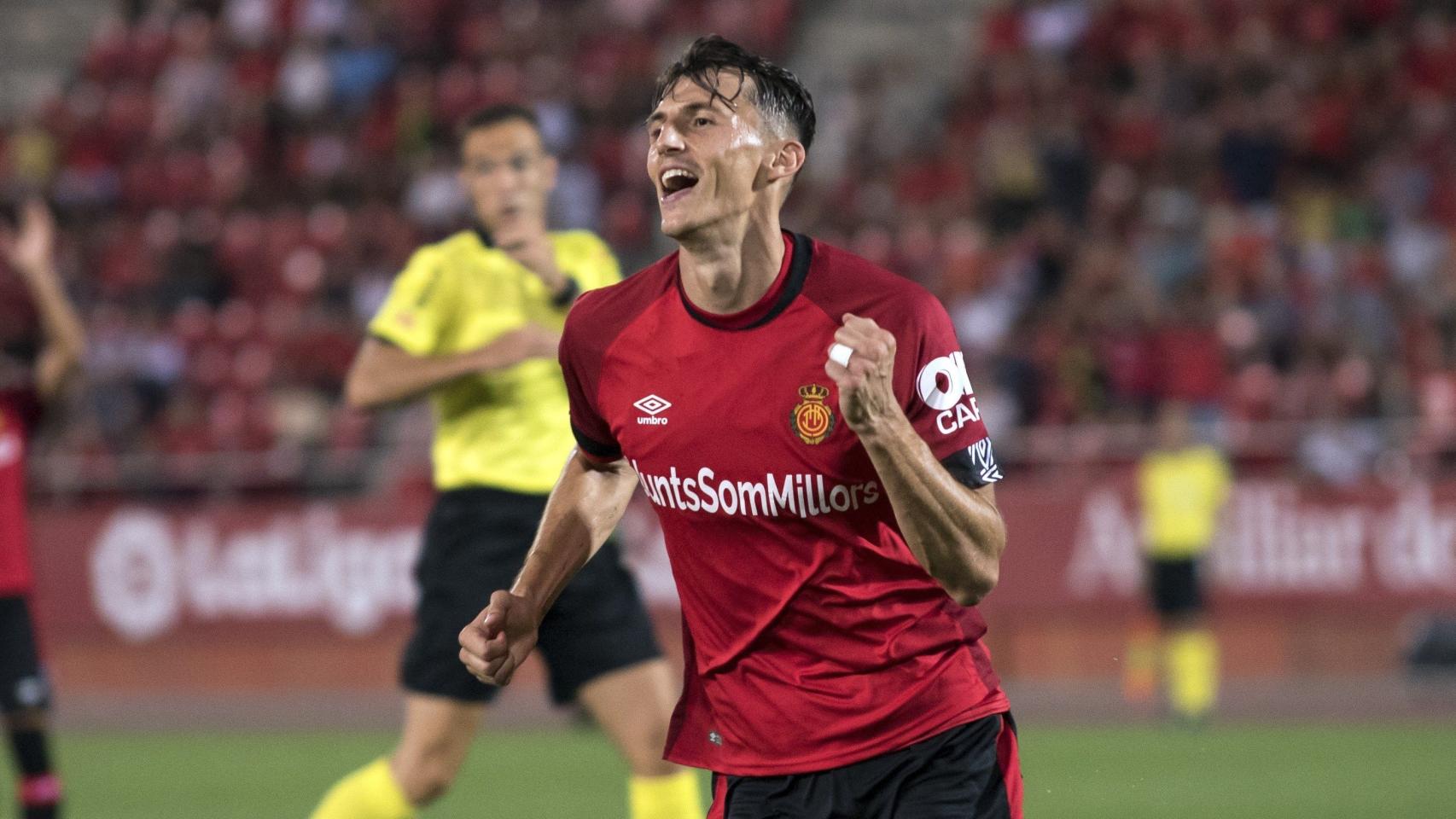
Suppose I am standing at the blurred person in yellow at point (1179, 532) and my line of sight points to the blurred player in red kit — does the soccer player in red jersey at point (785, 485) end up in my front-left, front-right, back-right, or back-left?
front-left

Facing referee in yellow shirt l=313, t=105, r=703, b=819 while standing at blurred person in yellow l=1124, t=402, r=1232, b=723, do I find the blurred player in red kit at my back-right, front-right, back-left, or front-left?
front-right

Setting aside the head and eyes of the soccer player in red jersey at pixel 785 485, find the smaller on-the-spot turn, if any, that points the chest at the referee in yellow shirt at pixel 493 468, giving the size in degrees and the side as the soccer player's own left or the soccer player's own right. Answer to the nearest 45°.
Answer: approximately 135° to the soccer player's own right

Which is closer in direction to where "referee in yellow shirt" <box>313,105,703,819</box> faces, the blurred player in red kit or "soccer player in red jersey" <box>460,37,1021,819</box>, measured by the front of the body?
the soccer player in red jersey

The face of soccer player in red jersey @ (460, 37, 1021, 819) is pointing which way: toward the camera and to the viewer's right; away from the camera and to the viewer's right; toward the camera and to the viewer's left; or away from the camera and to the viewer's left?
toward the camera and to the viewer's left

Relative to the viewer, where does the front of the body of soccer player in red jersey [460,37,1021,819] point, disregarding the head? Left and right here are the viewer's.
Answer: facing the viewer and to the left of the viewer

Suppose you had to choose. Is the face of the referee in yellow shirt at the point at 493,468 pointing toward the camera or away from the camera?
toward the camera

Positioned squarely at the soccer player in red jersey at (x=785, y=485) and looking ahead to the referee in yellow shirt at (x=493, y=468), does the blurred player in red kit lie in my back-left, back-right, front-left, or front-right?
front-left

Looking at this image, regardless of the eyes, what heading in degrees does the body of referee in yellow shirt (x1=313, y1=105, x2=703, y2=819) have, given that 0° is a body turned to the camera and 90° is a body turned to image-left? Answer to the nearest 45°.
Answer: approximately 315°
